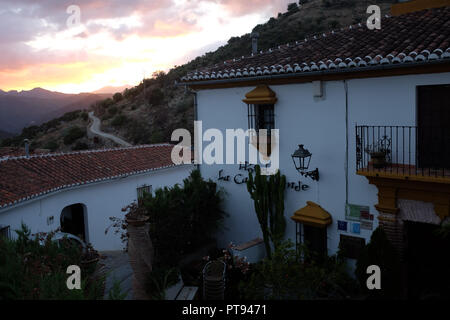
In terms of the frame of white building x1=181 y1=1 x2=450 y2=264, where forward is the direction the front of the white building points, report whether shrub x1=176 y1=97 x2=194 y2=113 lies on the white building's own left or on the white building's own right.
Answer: on the white building's own right

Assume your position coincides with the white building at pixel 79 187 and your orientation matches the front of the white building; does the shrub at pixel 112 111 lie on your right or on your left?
on your left

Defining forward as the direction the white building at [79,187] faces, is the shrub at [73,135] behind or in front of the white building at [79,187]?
behind

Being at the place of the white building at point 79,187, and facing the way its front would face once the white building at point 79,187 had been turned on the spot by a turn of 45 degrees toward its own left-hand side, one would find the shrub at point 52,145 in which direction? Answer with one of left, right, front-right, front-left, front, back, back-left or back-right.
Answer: left

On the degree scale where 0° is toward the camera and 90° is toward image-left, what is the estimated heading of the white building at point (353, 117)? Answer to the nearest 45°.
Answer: approximately 45°

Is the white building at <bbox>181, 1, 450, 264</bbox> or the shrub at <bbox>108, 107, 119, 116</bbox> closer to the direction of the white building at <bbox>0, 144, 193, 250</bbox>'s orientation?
the white building

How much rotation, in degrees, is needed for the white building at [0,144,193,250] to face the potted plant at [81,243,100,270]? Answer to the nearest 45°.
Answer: approximately 45° to its right
